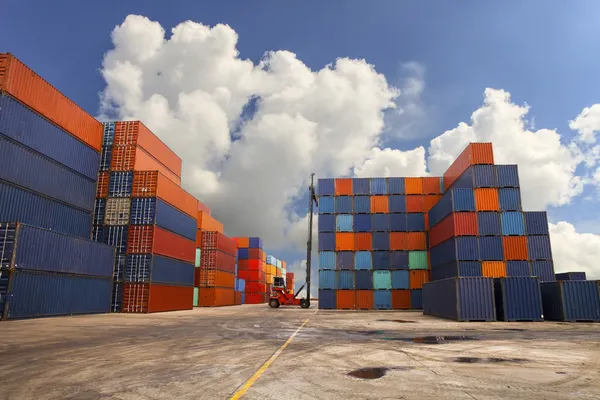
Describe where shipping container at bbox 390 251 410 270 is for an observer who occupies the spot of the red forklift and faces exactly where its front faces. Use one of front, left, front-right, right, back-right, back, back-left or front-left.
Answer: front

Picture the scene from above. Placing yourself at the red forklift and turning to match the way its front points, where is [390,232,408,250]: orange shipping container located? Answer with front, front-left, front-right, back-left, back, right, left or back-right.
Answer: front

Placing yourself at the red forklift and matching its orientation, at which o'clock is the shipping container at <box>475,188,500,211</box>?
The shipping container is roughly at 1 o'clock from the red forklift.

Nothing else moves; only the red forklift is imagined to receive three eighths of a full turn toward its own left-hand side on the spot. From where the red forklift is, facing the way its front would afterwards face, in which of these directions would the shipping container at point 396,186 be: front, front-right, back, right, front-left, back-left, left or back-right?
back-right

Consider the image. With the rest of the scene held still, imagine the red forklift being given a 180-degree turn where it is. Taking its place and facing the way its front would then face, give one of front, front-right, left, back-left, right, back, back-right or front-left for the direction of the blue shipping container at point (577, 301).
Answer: back-left

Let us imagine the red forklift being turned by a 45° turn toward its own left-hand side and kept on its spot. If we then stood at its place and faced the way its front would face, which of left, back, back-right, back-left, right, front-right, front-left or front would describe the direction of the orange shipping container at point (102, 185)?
back

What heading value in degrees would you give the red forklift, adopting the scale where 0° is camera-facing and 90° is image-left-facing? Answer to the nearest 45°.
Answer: approximately 270°

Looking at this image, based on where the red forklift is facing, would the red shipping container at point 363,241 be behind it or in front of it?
in front

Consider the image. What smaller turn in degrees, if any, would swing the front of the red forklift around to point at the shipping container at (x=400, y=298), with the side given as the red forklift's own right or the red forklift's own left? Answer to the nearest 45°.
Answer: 0° — it already faces it

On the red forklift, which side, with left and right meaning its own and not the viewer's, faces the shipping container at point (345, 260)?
front

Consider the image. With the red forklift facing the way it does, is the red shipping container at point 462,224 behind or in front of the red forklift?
in front

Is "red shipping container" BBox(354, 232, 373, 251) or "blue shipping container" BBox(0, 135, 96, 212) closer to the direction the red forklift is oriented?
the red shipping container

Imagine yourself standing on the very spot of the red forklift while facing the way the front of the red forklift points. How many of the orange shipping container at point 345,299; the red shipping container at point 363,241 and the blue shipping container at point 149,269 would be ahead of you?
2

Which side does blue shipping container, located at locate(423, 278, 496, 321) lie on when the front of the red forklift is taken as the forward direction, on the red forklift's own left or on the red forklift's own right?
on the red forklift's own right

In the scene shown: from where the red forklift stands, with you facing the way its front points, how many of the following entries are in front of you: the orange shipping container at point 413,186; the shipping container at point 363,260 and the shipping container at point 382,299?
3

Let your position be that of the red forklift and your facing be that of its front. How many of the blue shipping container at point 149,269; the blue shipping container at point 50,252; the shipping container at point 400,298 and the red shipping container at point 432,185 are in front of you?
2

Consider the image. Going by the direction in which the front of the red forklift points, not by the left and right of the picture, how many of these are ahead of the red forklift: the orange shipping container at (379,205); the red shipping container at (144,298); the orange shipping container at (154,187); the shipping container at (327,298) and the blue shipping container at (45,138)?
2

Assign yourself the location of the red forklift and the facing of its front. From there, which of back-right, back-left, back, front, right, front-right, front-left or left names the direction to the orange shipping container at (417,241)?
front

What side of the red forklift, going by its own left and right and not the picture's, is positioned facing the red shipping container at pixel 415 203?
front
